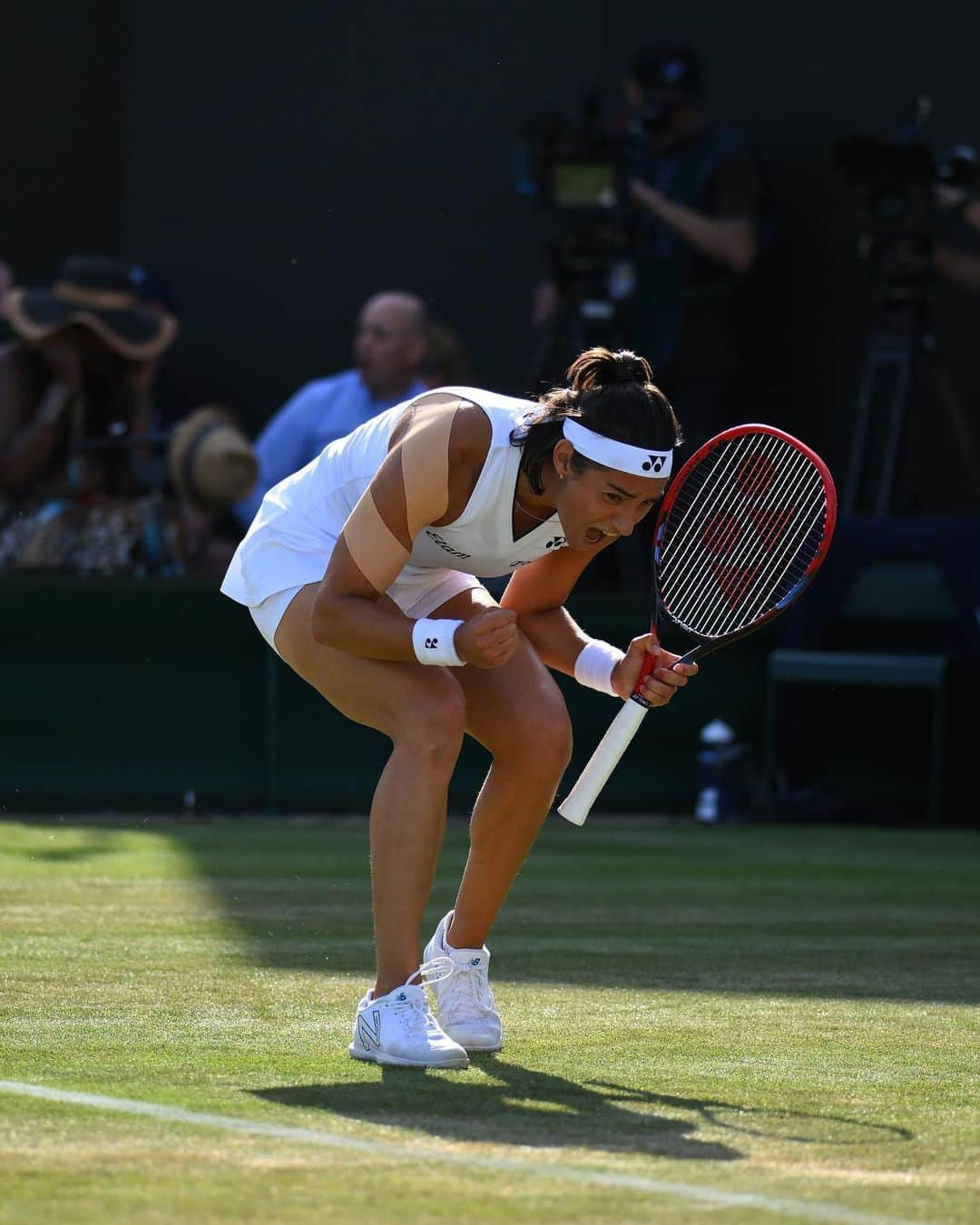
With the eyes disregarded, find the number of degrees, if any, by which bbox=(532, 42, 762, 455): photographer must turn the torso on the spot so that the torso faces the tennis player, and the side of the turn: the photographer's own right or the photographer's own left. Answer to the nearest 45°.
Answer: approximately 45° to the photographer's own left

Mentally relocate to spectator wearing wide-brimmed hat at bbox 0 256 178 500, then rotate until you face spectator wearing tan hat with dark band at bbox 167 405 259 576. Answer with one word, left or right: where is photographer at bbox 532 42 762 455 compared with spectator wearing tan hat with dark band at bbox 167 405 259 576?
left

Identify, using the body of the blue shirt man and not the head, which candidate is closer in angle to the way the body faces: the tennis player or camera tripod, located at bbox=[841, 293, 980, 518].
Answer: the tennis player

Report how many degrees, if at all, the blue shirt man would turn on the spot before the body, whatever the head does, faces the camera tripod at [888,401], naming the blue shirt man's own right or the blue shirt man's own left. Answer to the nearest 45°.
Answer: approximately 135° to the blue shirt man's own left

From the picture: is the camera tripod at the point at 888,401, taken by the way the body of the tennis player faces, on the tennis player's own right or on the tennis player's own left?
on the tennis player's own left

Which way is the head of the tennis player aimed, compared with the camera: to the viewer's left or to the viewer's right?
to the viewer's right

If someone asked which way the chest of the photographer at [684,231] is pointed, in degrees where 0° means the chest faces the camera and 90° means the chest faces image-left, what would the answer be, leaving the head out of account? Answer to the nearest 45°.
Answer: approximately 45°

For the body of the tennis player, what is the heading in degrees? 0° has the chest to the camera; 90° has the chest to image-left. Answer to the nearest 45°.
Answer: approximately 315°
